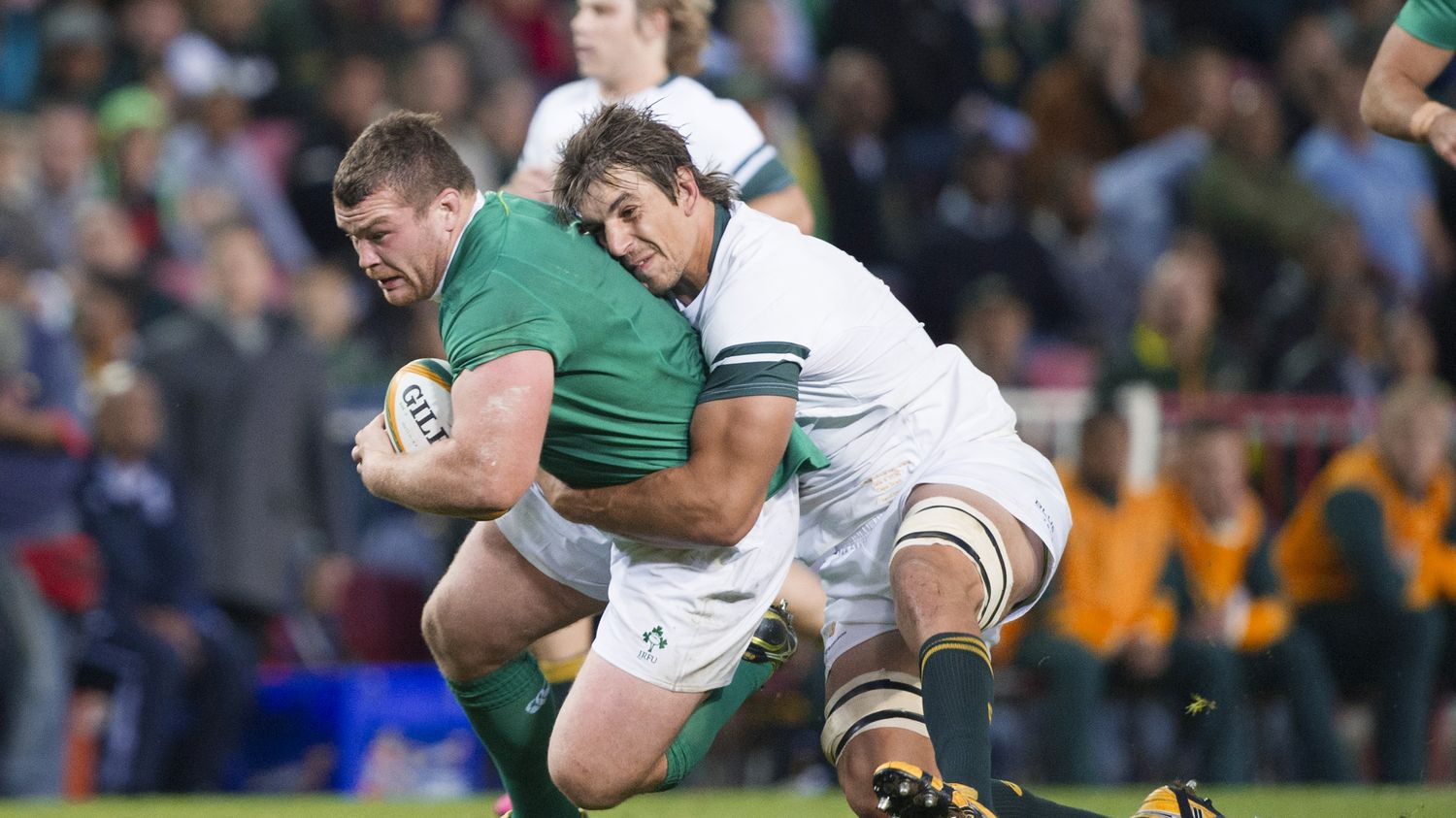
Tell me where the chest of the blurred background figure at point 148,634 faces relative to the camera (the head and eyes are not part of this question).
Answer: toward the camera

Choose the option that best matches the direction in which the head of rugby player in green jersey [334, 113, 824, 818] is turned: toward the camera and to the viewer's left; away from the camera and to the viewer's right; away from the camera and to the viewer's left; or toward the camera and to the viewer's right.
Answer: toward the camera and to the viewer's left

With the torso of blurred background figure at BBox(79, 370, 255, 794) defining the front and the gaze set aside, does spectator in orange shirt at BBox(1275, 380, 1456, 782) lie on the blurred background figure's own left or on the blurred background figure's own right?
on the blurred background figure's own left

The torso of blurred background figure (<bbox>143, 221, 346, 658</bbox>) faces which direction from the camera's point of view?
toward the camera

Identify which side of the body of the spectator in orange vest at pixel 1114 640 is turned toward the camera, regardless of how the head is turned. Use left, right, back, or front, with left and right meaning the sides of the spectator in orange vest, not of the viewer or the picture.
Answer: front

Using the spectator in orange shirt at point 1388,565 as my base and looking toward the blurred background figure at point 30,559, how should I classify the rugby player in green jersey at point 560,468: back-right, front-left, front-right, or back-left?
front-left

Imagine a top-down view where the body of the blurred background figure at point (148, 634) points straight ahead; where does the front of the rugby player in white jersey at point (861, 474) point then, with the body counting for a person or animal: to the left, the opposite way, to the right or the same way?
to the right

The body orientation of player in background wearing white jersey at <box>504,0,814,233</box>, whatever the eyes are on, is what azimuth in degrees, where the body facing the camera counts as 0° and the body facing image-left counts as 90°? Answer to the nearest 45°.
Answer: approximately 45°

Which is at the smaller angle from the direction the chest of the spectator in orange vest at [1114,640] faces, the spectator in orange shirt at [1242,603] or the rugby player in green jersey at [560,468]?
the rugby player in green jersey

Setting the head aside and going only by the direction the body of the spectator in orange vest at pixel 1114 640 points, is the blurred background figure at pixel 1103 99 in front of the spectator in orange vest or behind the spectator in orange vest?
behind
